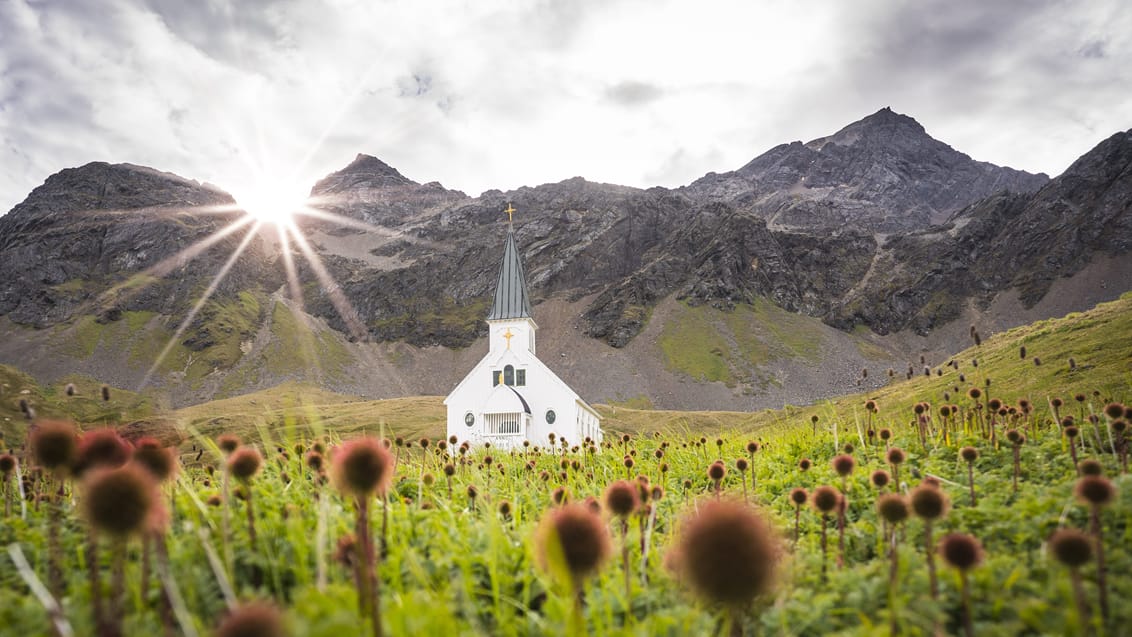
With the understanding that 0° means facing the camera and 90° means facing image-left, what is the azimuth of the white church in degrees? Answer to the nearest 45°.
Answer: approximately 0°

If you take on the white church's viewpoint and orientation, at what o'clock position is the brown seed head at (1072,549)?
The brown seed head is roughly at 12 o'clock from the white church.

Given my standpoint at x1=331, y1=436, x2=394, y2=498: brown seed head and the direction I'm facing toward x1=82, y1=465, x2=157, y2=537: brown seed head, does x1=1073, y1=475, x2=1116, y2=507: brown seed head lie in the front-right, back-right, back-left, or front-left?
back-left

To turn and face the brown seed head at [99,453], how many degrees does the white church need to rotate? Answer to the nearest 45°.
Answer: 0° — it already faces it

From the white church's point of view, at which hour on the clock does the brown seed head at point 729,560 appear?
The brown seed head is roughly at 12 o'clock from the white church.

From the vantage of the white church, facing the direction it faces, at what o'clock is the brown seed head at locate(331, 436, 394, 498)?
The brown seed head is roughly at 12 o'clock from the white church.

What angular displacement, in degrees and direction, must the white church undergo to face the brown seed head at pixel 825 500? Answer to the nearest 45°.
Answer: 0° — it already faces it

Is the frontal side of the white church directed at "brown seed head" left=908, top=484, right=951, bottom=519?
yes
